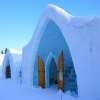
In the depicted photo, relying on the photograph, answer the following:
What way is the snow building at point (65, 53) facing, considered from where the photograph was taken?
facing the viewer and to the left of the viewer
